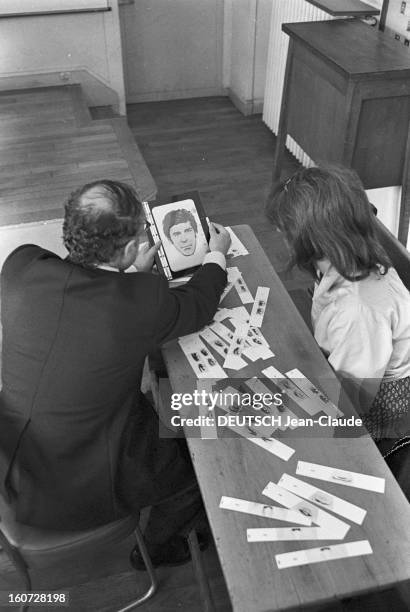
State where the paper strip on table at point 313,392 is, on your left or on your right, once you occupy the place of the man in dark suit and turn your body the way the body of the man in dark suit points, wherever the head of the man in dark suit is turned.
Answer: on your right

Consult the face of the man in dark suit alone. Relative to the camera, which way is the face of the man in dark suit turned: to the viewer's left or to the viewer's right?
to the viewer's right

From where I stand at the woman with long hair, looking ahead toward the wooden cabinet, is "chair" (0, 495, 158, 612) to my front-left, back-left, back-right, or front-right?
back-left

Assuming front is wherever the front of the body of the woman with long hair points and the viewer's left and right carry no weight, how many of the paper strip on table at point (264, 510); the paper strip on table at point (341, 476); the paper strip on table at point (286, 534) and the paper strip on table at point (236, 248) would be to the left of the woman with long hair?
3

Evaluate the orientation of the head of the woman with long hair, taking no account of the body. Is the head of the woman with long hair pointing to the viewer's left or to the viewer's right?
to the viewer's left

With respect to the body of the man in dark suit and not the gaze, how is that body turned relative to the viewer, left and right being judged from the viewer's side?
facing away from the viewer and to the right of the viewer

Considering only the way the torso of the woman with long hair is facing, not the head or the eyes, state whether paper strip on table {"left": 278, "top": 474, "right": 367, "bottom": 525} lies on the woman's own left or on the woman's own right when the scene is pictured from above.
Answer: on the woman's own left

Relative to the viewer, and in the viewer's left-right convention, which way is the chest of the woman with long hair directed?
facing to the left of the viewer

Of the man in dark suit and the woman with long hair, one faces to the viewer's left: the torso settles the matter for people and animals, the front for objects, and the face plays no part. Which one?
the woman with long hair

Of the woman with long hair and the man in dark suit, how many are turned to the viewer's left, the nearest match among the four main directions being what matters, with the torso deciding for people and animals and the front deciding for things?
1

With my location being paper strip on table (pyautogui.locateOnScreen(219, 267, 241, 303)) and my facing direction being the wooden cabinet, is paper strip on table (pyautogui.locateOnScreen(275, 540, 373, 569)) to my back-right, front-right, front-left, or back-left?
back-right
